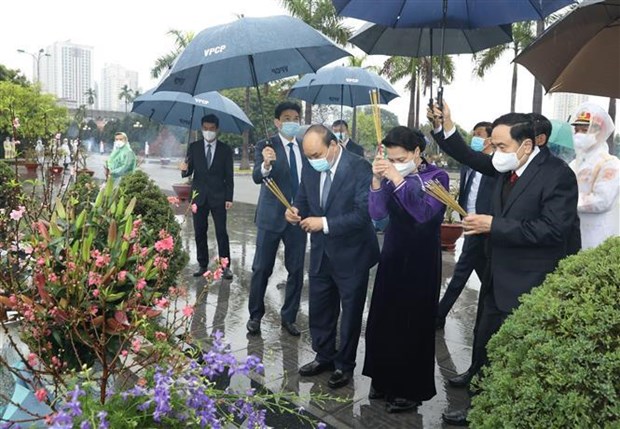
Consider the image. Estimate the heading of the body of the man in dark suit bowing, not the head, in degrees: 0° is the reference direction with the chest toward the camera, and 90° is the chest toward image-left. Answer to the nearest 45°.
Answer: approximately 45°

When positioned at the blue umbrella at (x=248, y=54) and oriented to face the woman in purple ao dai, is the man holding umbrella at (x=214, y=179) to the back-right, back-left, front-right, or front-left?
back-left

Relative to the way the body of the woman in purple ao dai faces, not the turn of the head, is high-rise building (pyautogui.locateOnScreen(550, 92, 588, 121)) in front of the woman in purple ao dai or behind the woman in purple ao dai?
behind

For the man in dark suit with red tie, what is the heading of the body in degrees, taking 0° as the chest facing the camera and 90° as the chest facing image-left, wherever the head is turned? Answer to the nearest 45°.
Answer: approximately 45°

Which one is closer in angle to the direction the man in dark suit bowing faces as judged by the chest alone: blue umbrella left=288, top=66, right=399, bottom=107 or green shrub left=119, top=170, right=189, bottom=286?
the green shrub

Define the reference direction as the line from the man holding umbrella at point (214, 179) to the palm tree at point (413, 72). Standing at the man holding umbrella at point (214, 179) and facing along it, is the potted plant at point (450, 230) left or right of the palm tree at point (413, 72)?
right

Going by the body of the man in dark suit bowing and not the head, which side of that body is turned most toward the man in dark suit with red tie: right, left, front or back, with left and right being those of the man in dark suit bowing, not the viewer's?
left

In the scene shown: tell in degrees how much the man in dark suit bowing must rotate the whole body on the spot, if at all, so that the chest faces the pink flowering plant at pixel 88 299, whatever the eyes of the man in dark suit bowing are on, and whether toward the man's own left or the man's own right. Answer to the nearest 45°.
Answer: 0° — they already face it

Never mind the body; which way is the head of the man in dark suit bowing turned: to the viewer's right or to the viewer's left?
to the viewer's left
